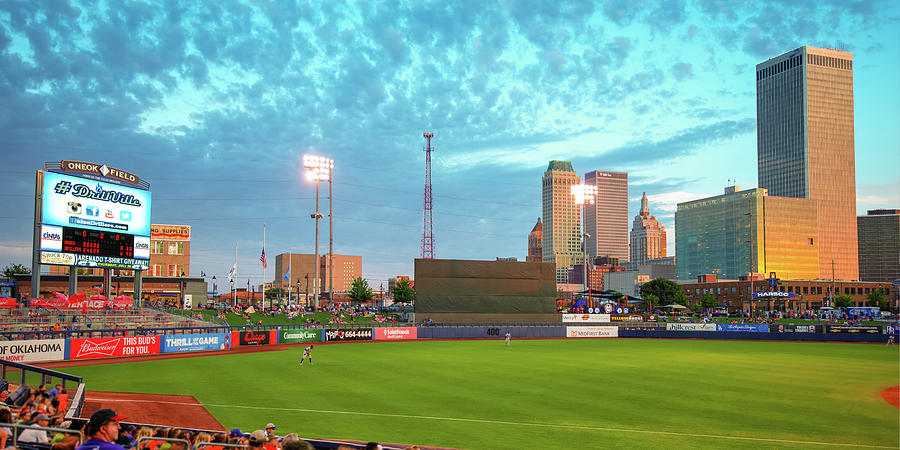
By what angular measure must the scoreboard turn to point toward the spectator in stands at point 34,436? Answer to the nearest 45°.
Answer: approximately 45° to its right

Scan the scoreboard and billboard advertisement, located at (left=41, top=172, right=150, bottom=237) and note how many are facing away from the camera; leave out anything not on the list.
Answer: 0

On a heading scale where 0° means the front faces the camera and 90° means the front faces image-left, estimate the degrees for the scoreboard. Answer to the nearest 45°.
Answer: approximately 315°

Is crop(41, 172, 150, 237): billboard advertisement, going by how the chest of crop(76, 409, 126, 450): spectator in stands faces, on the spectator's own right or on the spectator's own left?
on the spectator's own left

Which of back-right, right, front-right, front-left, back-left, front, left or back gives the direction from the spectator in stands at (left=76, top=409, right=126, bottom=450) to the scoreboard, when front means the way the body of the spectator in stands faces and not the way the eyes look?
front-left

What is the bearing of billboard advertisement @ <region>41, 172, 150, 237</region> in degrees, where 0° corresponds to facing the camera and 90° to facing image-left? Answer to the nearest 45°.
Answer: approximately 315°

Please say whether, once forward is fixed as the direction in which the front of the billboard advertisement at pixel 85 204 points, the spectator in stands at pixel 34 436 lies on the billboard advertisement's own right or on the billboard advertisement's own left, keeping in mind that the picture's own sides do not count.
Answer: on the billboard advertisement's own right

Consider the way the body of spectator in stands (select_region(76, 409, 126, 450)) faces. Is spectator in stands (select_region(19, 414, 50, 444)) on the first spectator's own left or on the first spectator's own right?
on the first spectator's own left
